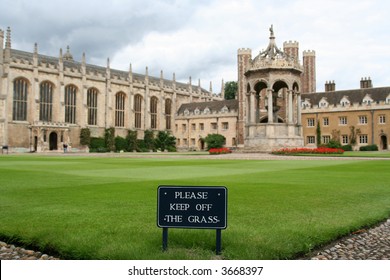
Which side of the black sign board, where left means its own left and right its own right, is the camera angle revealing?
front
